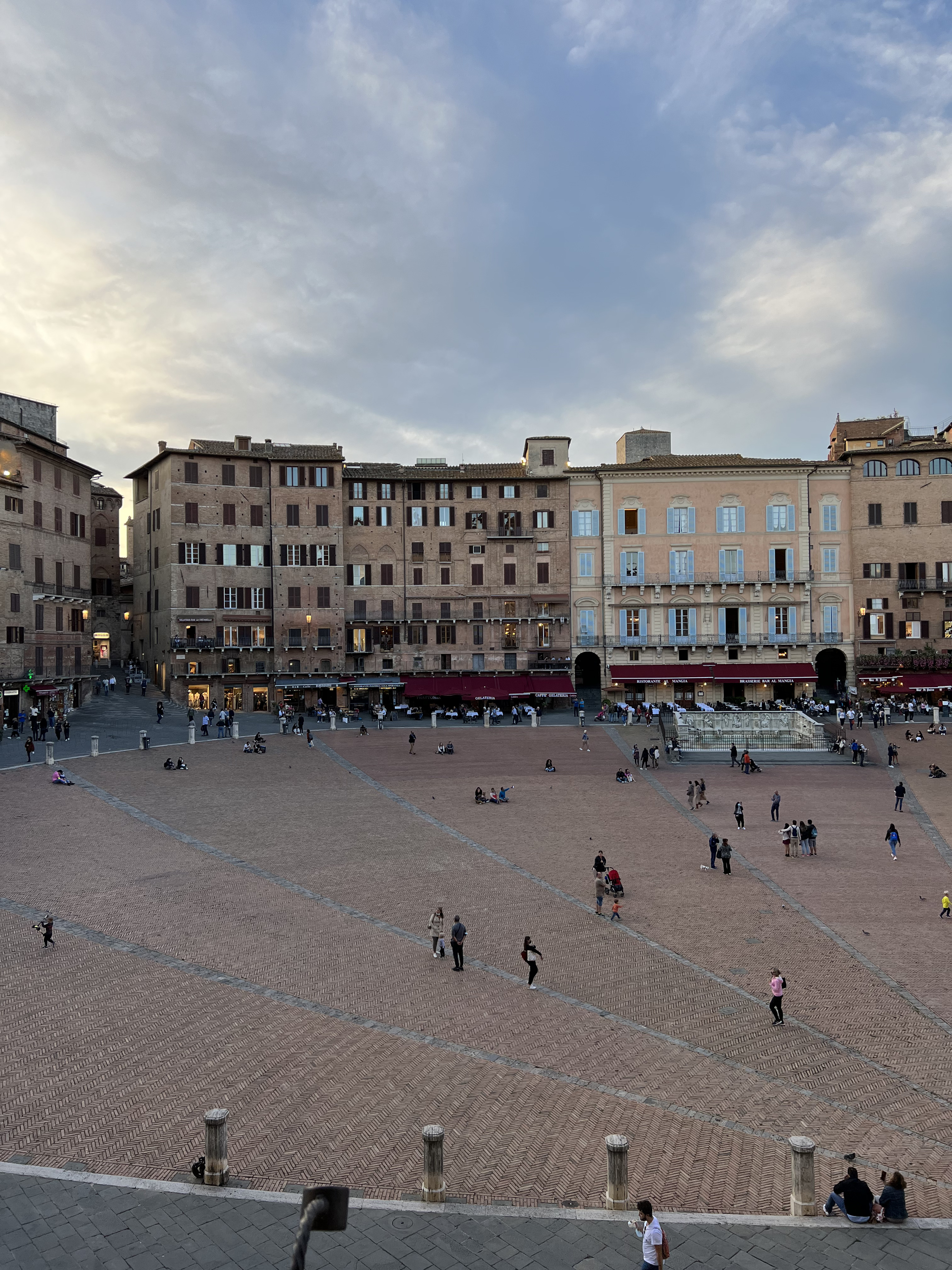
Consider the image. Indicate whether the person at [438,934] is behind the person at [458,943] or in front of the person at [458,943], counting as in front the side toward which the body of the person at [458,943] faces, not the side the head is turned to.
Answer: in front

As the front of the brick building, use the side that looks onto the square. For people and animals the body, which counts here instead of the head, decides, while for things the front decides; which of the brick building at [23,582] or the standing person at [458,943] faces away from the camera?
the standing person

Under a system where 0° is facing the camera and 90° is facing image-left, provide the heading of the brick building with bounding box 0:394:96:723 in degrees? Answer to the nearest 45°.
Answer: approximately 315°

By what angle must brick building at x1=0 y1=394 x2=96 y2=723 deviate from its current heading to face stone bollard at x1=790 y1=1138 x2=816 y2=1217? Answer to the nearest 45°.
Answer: approximately 45° to its right

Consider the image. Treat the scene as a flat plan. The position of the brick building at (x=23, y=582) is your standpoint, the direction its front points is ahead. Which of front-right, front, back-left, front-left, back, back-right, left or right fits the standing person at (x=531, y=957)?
front-right

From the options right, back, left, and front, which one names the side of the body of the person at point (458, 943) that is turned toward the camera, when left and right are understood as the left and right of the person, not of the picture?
back

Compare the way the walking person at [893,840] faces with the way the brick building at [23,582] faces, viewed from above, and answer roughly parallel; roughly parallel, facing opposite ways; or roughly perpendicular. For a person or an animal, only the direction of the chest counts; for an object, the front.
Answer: roughly perpendicular

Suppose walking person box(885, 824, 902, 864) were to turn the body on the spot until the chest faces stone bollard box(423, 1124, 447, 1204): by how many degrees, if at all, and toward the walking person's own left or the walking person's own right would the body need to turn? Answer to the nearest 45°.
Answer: approximately 180°

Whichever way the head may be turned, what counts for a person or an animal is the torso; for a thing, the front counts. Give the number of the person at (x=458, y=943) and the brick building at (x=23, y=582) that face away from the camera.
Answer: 1

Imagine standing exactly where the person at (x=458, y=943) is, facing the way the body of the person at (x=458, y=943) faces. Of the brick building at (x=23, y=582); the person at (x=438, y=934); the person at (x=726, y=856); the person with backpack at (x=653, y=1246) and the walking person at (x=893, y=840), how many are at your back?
1
